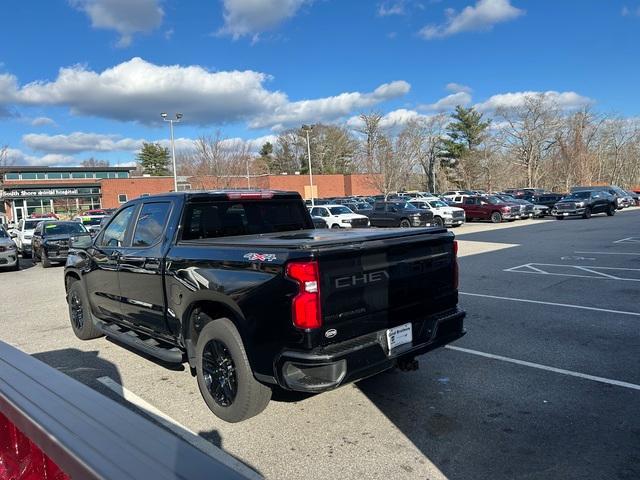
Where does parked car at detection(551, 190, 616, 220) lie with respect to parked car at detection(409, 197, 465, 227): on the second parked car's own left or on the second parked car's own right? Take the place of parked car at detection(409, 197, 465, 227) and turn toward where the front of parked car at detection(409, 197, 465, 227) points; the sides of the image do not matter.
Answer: on the second parked car's own left

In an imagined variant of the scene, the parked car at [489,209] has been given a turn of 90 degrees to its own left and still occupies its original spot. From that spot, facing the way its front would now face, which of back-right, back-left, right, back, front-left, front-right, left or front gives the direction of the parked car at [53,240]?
back

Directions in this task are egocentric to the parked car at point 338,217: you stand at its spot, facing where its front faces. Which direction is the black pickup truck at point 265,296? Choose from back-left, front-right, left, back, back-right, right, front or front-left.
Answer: front-right

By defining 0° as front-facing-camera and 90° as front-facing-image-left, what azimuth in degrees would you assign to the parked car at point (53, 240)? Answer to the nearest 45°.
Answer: approximately 315°

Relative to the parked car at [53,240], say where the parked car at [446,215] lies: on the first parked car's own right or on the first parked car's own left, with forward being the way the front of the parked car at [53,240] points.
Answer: on the first parked car's own left

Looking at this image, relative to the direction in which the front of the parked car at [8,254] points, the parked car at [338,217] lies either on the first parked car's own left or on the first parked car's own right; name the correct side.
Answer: on the first parked car's own left

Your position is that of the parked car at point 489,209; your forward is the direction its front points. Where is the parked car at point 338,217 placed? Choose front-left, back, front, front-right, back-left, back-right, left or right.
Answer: right

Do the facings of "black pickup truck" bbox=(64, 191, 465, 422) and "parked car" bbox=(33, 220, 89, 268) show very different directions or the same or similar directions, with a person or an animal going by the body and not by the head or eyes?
very different directions

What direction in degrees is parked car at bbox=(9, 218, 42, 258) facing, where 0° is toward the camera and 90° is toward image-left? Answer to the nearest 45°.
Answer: approximately 315°

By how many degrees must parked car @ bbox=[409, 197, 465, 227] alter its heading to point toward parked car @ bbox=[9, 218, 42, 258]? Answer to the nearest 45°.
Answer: approximately 90° to its right

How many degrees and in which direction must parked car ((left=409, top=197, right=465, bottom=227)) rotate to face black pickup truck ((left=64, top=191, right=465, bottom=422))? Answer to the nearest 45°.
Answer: approximately 45° to its right
